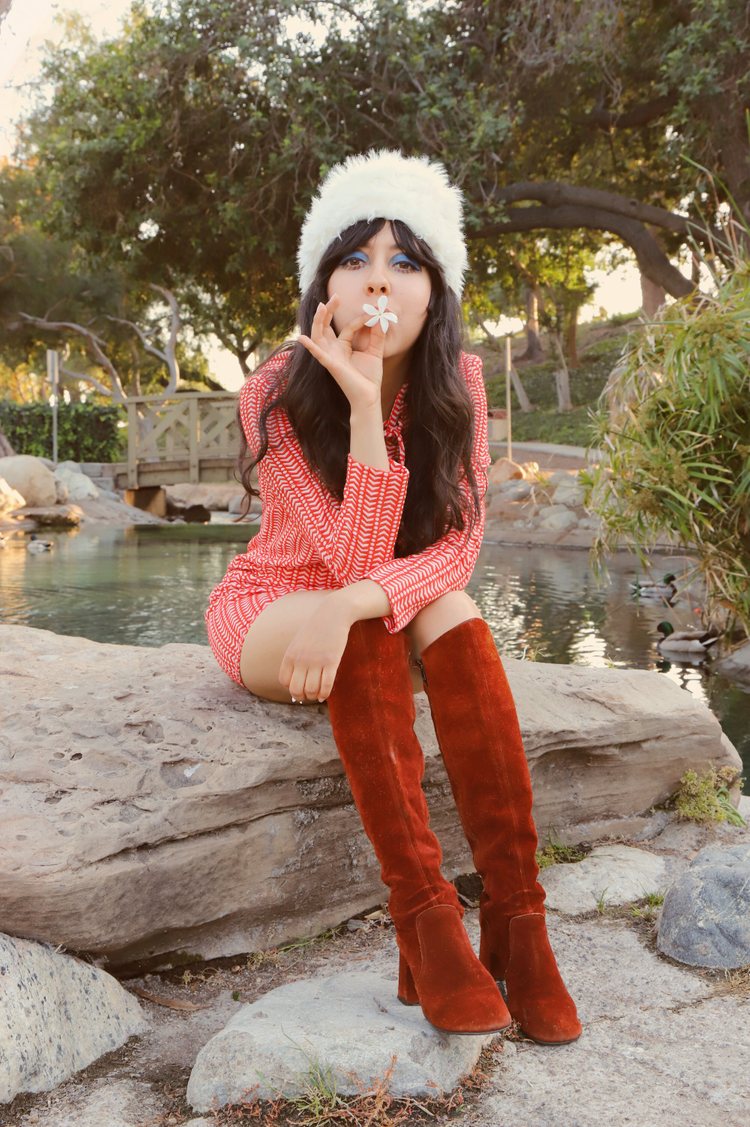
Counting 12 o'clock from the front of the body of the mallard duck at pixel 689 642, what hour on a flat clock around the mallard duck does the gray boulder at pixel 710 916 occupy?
The gray boulder is roughly at 9 o'clock from the mallard duck.

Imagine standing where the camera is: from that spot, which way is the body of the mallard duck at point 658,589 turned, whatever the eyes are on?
to the viewer's right

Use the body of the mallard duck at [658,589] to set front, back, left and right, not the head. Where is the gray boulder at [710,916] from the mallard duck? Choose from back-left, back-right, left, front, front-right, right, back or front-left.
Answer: right

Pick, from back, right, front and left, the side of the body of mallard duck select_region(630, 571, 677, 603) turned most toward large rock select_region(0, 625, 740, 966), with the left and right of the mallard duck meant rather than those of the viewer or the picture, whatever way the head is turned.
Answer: right

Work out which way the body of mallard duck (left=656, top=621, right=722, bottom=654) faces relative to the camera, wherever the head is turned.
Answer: to the viewer's left

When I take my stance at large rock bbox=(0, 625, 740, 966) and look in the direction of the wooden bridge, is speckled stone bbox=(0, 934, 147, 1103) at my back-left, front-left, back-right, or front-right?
back-left

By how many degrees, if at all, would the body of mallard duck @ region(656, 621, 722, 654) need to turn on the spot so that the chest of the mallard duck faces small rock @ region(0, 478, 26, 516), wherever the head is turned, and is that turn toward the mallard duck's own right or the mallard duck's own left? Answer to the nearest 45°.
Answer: approximately 45° to the mallard duck's own right

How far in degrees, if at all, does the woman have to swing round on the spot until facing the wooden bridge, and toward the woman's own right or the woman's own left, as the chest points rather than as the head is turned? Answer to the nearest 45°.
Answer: approximately 135° to the woman's own left

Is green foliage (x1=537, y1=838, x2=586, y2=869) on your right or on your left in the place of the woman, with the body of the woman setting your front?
on your left

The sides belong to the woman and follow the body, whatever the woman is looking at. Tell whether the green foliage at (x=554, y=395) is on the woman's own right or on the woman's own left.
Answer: on the woman's own left
